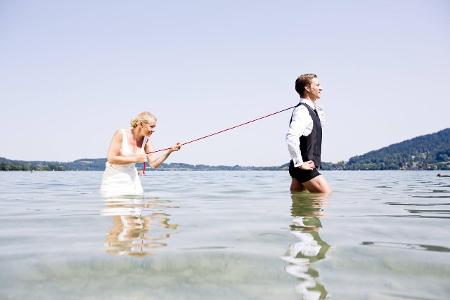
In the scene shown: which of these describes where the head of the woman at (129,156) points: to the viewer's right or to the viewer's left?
to the viewer's right

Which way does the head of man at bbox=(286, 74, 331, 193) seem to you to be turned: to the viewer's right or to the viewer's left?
to the viewer's right

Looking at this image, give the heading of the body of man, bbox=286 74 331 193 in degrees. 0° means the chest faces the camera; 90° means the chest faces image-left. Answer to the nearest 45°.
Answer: approximately 270°

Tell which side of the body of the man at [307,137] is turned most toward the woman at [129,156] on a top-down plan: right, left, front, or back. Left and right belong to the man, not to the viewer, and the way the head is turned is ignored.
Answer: back
